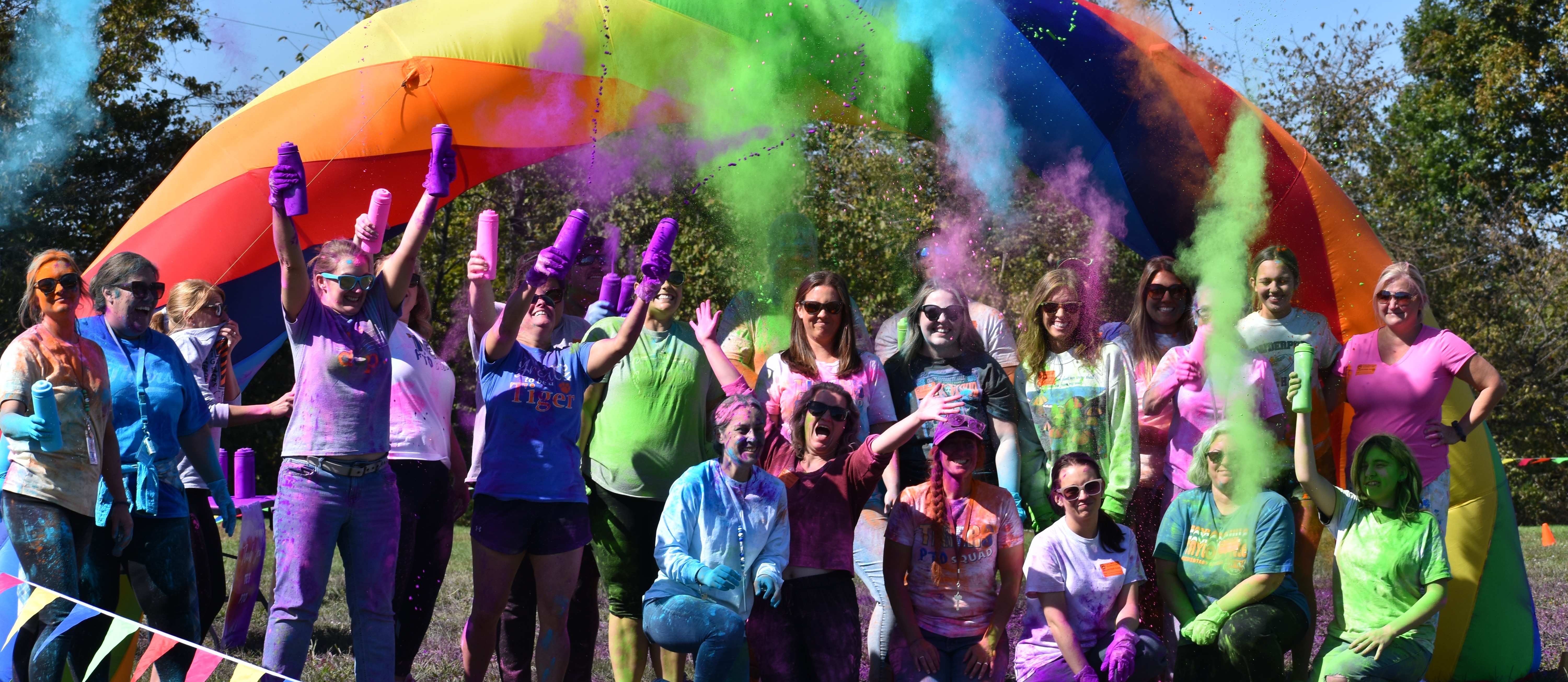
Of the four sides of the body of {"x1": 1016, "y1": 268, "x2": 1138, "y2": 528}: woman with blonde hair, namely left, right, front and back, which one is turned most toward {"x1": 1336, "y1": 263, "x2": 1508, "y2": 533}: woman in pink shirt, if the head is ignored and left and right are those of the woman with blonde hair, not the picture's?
left

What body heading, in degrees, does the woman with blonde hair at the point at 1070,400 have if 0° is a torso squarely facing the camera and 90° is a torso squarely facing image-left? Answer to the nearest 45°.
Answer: approximately 0°

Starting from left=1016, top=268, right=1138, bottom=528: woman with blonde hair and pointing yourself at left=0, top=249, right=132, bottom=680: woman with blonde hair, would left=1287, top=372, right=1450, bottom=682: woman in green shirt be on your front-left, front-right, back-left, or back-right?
back-left

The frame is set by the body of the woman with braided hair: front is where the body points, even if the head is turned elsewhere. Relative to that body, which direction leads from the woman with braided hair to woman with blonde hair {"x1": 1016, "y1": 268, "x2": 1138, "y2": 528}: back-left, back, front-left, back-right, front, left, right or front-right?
back-left

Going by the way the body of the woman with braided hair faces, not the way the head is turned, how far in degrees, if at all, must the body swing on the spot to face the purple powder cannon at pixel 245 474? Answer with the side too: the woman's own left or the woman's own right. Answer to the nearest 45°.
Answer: approximately 135° to the woman's own right

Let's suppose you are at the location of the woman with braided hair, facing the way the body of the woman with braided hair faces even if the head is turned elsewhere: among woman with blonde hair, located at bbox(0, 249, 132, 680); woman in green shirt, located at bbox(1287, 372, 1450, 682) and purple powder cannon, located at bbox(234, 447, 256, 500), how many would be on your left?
1

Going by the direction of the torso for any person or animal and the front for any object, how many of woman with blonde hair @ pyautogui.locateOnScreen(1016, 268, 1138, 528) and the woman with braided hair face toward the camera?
2

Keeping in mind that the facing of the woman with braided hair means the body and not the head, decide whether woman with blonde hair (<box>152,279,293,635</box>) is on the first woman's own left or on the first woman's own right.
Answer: on the first woman's own right

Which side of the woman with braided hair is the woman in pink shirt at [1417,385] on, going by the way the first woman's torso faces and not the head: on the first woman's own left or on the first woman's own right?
on the first woman's own left

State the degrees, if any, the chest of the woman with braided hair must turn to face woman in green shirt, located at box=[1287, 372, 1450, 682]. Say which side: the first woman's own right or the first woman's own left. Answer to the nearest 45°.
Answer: approximately 90° to the first woman's own left

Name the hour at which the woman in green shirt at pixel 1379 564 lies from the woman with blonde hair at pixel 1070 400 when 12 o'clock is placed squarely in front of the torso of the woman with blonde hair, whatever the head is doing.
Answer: The woman in green shirt is roughly at 9 o'clock from the woman with blonde hair.

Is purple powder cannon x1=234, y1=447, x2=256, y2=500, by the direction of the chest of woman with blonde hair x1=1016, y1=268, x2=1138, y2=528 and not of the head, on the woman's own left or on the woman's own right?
on the woman's own right
